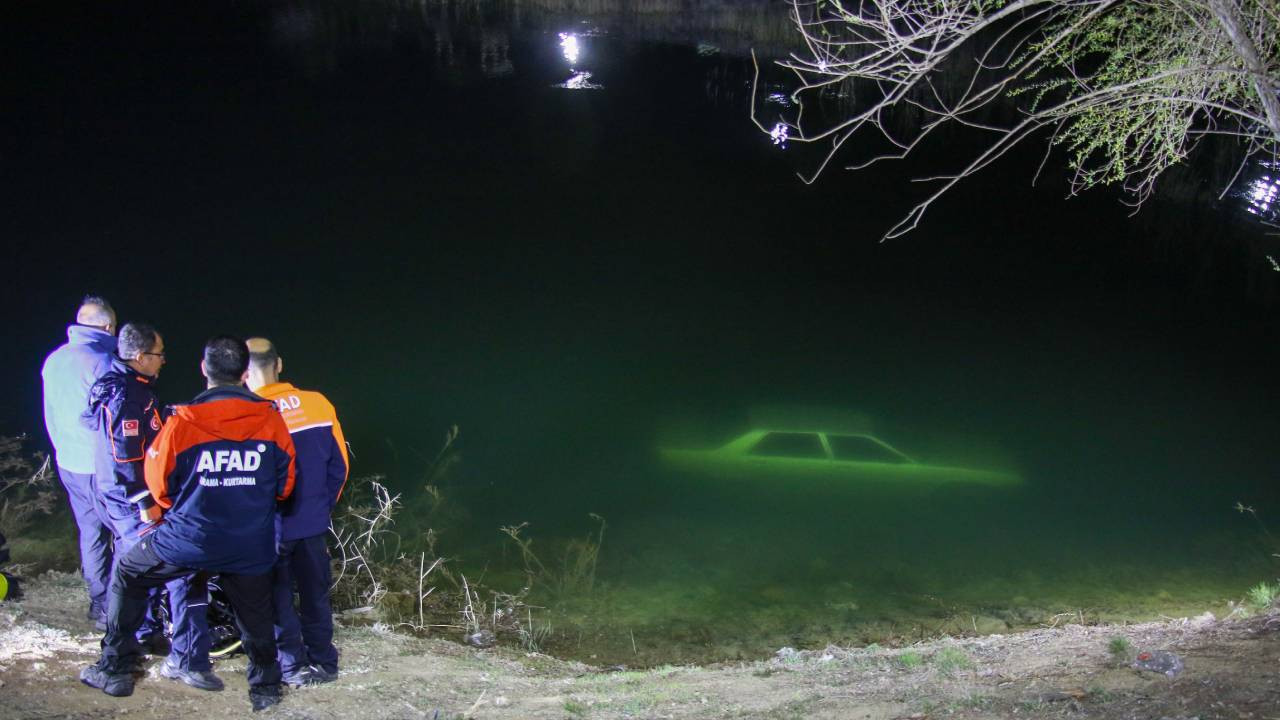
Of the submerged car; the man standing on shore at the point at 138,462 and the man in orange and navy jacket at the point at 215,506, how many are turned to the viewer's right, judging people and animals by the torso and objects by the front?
2

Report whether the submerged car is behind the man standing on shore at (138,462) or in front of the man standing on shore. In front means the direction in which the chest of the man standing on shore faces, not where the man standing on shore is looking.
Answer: in front

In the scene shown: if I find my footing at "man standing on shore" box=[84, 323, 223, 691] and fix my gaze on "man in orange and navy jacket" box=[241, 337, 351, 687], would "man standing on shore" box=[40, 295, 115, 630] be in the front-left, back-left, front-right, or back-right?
back-left

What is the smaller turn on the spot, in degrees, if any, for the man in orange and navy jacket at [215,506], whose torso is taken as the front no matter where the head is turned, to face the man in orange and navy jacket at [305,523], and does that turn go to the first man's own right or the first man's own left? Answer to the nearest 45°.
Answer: approximately 45° to the first man's own right

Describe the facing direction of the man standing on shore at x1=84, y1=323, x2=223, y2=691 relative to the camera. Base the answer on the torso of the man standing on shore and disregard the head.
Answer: to the viewer's right

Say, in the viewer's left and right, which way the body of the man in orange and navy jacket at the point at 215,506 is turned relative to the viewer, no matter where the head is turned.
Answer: facing away from the viewer

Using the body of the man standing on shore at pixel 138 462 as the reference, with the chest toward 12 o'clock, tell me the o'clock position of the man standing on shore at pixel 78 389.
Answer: the man standing on shore at pixel 78 389 is roughly at 8 o'clock from the man standing on shore at pixel 138 462.

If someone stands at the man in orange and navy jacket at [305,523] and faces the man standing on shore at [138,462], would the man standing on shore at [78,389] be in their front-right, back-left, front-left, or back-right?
front-right

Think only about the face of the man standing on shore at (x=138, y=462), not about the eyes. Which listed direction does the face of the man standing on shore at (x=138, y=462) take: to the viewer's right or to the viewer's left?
to the viewer's right

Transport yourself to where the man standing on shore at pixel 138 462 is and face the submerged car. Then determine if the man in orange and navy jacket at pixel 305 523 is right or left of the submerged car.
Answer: right

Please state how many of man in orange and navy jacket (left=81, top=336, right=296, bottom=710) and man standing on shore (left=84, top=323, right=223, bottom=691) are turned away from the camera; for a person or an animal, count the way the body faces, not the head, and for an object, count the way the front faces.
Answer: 1

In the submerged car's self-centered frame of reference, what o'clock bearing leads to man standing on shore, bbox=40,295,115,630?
The man standing on shore is roughly at 4 o'clock from the submerged car.

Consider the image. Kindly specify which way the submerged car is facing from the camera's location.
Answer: facing to the right of the viewer

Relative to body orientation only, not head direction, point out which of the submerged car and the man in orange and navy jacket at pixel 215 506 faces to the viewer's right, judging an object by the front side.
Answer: the submerged car

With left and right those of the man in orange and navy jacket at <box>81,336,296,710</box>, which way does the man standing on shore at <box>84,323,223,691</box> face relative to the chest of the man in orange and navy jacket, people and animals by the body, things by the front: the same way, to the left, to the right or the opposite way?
to the right
